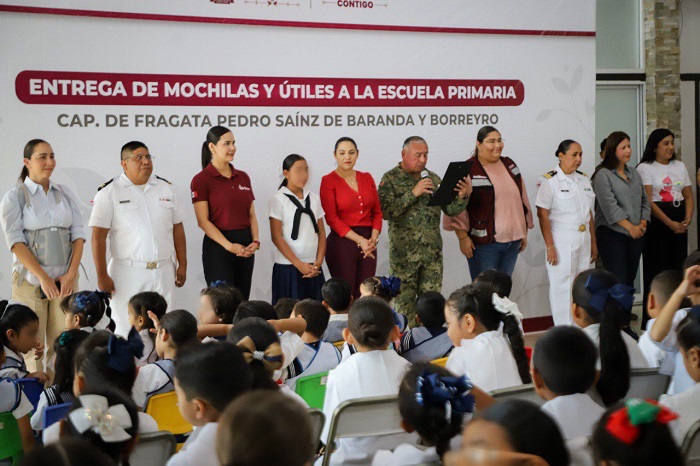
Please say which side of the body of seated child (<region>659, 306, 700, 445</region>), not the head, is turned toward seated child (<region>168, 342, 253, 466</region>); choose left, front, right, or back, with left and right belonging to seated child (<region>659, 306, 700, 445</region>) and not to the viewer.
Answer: left

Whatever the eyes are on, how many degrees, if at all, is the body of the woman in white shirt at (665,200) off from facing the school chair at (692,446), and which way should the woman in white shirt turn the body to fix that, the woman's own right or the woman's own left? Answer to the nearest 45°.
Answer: approximately 45° to the woman's own right

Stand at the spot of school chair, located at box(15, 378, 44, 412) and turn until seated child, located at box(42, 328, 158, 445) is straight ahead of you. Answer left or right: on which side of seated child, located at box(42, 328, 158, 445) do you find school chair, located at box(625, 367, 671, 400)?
left

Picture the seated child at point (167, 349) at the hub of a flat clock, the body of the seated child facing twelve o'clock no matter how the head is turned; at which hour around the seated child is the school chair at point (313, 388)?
The school chair is roughly at 5 o'clock from the seated child.

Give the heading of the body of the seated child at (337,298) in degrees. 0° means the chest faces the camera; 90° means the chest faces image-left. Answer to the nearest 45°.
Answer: approximately 180°

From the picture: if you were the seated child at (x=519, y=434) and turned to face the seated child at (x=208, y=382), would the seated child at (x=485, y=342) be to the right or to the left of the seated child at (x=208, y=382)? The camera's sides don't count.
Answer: right

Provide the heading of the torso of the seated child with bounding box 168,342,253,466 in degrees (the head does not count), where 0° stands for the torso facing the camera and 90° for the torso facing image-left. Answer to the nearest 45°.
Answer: approximately 135°

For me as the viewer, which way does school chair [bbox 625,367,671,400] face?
facing away from the viewer

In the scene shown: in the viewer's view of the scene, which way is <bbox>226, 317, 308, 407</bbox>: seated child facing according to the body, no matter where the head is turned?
away from the camera

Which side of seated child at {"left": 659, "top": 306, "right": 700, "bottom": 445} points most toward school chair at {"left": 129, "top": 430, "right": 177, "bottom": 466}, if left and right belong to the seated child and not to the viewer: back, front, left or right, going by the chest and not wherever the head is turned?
left

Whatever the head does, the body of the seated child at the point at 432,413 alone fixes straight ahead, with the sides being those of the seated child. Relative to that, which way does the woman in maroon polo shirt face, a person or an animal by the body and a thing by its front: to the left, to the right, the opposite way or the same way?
the opposite way

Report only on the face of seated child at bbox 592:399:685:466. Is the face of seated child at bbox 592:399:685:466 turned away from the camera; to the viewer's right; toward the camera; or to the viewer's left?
away from the camera
